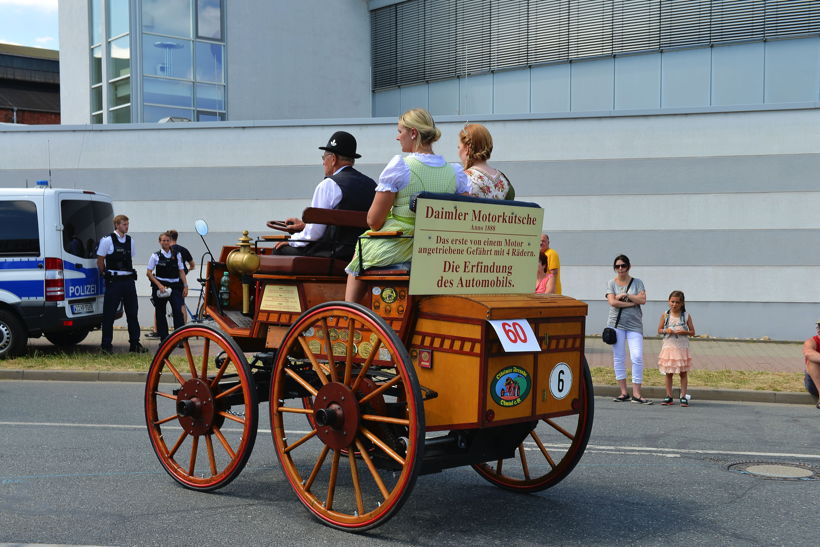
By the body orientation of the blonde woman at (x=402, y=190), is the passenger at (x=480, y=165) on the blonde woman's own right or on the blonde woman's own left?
on the blonde woman's own right

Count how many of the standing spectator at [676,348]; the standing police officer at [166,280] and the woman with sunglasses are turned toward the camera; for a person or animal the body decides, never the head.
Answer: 3

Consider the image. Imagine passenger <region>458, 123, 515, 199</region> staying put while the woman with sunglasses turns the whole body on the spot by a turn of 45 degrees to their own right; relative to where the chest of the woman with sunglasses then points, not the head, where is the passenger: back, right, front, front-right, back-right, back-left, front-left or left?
front-left

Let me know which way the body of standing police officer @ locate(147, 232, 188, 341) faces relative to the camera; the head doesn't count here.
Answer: toward the camera

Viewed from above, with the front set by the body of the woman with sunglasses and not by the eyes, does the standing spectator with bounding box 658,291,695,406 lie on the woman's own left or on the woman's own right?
on the woman's own left

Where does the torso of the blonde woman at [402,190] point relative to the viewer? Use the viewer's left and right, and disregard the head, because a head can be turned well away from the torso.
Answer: facing away from the viewer and to the left of the viewer

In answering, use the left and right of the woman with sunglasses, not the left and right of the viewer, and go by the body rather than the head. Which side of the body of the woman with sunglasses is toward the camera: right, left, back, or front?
front

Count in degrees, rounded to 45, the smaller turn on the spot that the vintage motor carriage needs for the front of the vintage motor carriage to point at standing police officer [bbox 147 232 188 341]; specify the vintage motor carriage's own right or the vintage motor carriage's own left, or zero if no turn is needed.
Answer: approximately 45° to the vintage motor carriage's own right

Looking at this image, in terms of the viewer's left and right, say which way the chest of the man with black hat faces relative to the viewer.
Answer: facing away from the viewer and to the left of the viewer
